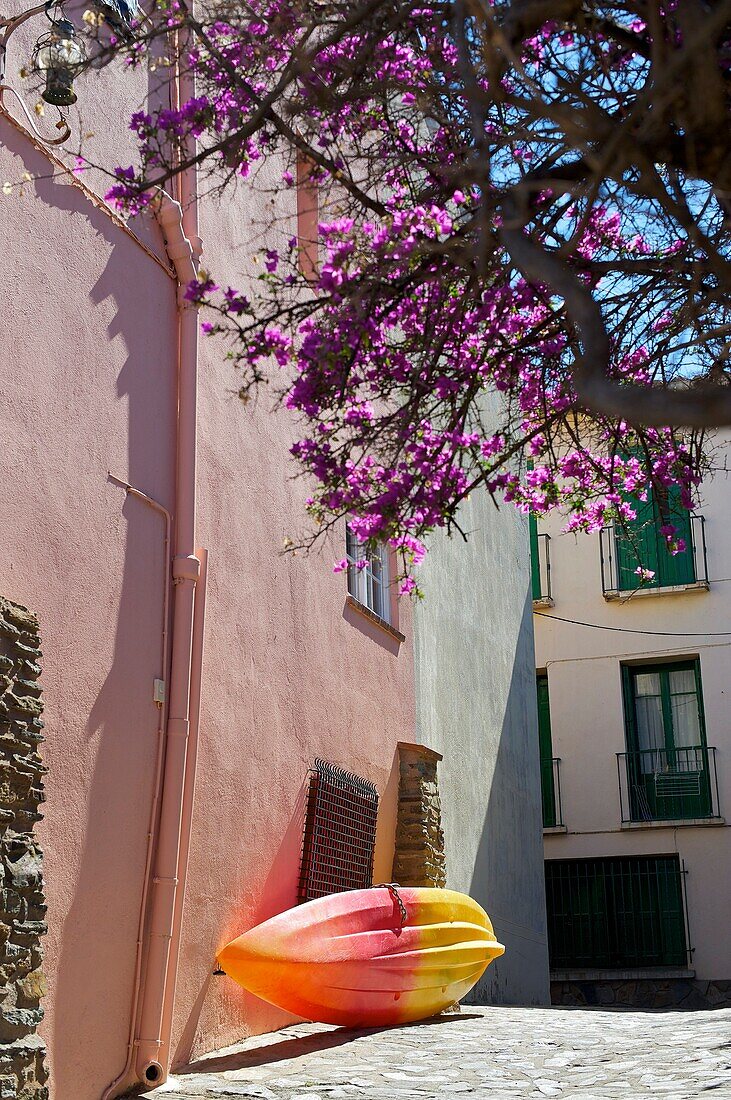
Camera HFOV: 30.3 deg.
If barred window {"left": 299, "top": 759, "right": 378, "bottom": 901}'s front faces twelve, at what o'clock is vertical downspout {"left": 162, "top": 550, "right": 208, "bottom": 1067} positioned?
The vertical downspout is roughly at 2 o'clock from the barred window.

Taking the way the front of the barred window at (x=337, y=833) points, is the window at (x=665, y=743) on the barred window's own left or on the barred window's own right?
on the barred window's own left

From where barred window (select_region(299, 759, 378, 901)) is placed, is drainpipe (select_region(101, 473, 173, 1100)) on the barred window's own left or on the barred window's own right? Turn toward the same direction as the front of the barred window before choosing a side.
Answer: on the barred window's own right

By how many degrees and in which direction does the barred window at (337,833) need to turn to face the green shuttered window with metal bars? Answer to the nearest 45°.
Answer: approximately 90° to its left

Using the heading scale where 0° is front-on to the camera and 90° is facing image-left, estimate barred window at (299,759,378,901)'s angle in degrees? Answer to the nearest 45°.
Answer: approximately 315°

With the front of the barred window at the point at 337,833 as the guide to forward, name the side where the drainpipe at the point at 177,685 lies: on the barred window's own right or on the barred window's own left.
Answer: on the barred window's own right
